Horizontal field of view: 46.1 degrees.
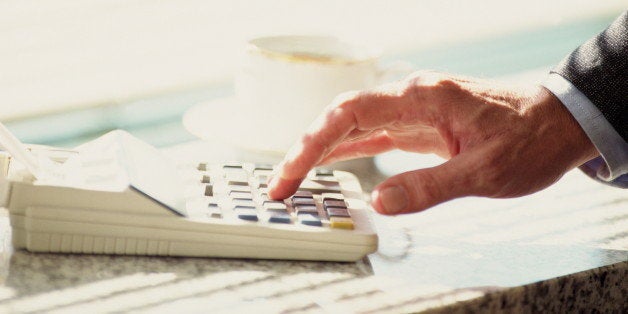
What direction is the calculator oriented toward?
to the viewer's right
